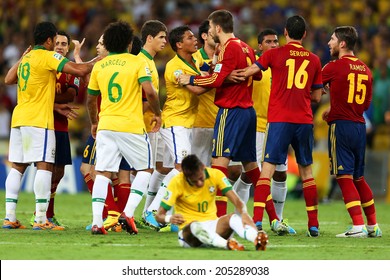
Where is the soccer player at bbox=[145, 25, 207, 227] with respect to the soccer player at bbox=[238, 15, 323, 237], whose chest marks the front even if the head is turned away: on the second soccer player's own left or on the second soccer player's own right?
on the second soccer player's own left

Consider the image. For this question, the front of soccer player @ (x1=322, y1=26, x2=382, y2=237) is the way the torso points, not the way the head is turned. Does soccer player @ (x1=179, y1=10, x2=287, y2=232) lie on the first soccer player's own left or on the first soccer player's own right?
on the first soccer player's own left

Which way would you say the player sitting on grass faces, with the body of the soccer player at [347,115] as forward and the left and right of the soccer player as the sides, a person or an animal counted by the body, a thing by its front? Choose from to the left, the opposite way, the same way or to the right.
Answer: the opposite way

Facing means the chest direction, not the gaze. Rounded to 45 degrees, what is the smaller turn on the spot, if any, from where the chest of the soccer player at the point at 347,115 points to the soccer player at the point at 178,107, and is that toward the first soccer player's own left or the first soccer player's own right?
approximately 45° to the first soccer player's own left

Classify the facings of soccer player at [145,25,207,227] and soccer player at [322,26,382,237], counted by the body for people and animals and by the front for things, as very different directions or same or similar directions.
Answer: very different directions

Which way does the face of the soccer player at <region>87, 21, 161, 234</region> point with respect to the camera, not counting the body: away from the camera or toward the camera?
away from the camera

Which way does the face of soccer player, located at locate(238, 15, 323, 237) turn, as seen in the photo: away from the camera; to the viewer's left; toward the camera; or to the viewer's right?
away from the camera

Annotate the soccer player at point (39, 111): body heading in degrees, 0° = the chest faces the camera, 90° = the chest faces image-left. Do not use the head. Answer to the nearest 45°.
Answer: approximately 225°

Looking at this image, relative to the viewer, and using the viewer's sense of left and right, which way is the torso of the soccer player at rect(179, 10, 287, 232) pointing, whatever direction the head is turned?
facing away from the viewer and to the left of the viewer

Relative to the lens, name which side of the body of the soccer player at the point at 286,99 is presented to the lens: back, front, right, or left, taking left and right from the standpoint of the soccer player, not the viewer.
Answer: back

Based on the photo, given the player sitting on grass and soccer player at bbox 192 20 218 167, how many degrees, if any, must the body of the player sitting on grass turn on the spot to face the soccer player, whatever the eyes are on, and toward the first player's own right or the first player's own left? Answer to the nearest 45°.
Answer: approximately 135° to the first player's own left

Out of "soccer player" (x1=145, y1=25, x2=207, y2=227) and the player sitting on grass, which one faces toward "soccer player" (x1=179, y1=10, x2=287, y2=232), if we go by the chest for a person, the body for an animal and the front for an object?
"soccer player" (x1=145, y1=25, x2=207, y2=227)
